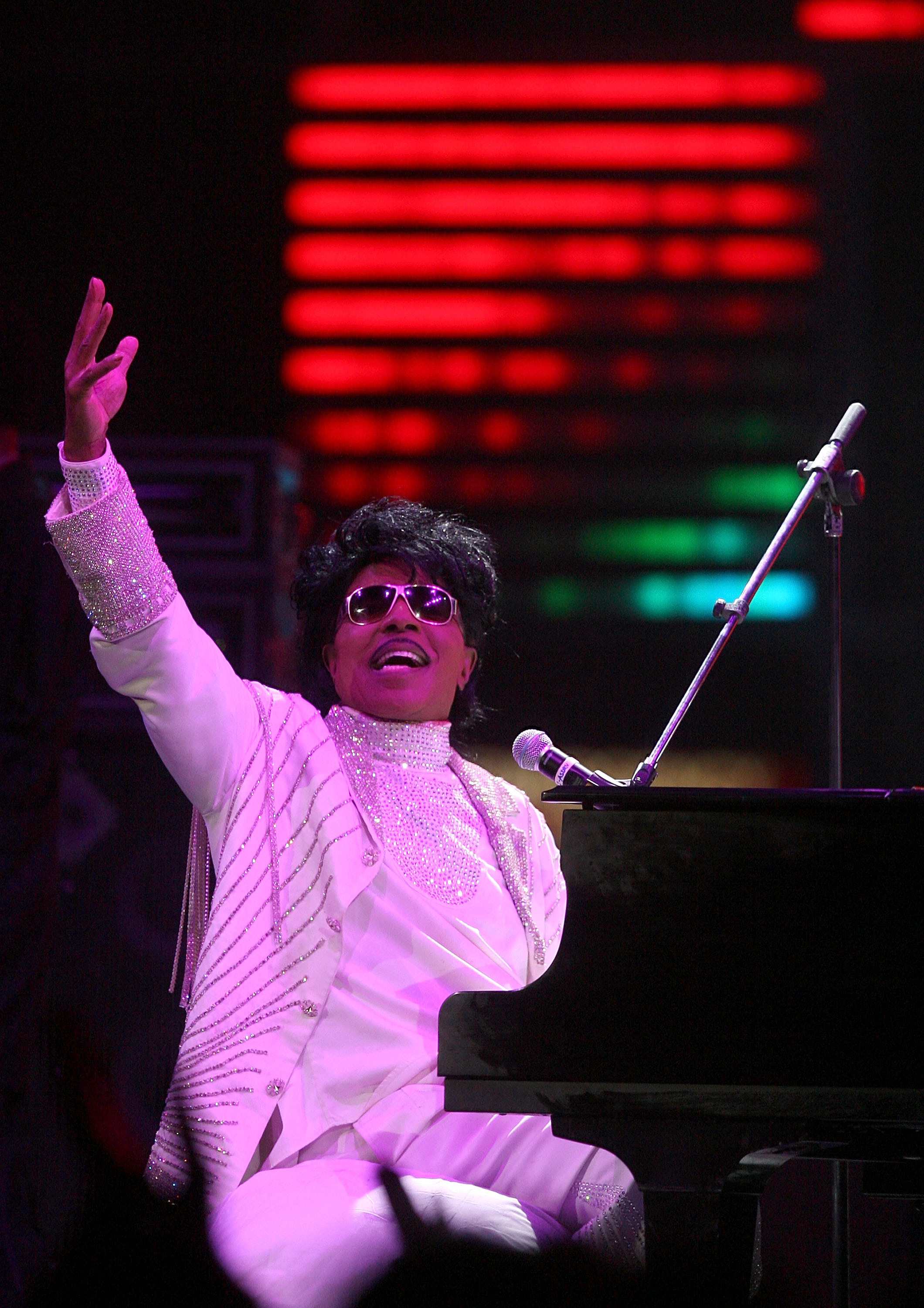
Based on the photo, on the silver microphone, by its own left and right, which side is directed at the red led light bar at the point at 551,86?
right

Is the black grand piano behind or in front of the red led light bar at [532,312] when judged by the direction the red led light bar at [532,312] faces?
in front

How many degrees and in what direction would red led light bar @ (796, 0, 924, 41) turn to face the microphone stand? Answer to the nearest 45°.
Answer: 0° — it already faces it

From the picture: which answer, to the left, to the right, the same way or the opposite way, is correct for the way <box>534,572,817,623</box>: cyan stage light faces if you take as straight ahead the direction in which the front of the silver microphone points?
to the left

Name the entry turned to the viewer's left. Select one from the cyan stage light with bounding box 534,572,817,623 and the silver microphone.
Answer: the silver microphone

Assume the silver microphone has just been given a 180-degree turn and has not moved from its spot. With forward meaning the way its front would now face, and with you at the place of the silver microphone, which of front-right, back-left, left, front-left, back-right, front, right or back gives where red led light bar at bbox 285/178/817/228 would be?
left

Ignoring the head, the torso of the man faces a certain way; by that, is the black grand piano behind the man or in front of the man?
in front

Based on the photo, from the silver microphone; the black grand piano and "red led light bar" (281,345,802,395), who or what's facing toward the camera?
the red led light bar

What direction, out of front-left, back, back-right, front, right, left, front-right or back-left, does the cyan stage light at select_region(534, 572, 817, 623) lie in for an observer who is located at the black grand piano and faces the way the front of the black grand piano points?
right

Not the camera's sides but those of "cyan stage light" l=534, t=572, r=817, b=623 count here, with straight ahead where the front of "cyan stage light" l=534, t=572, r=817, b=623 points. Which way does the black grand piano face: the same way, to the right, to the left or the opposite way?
to the right
